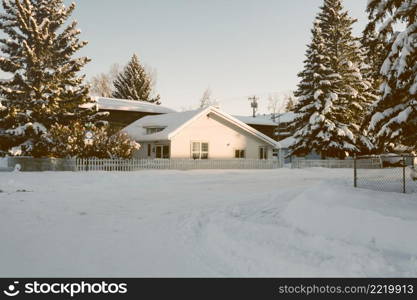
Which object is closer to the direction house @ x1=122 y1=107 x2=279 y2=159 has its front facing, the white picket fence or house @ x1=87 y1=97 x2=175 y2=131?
the white picket fence

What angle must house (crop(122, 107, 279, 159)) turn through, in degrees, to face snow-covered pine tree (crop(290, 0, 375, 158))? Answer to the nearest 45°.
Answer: approximately 135° to its left

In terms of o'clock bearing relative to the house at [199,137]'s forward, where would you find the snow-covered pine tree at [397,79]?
The snow-covered pine tree is roughly at 10 o'clock from the house.

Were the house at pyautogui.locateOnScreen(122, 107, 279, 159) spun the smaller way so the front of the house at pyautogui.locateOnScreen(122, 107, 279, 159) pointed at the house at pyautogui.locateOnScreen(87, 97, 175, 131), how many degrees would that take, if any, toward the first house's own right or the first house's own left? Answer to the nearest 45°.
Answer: approximately 90° to the first house's own right

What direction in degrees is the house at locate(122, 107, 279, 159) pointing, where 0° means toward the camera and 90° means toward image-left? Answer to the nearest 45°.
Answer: approximately 45°

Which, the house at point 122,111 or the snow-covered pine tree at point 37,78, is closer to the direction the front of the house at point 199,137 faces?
the snow-covered pine tree
